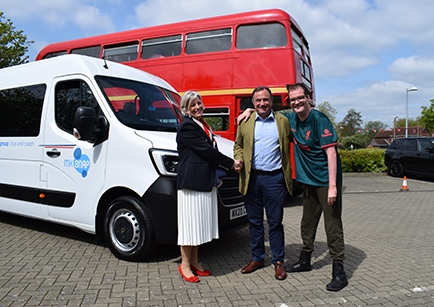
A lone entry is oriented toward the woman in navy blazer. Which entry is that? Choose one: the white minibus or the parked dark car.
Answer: the white minibus

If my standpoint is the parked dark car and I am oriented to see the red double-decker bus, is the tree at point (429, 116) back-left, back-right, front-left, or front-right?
back-right

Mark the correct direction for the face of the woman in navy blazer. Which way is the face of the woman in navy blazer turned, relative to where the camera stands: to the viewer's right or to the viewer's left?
to the viewer's right

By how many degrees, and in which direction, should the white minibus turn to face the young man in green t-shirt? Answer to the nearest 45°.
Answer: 0° — it already faces them

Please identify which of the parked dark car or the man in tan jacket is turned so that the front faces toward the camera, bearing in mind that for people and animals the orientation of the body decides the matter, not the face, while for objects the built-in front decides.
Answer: the man in tan jacket

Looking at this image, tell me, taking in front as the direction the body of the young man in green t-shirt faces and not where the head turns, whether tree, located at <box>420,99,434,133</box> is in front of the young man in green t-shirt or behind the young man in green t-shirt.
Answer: behind

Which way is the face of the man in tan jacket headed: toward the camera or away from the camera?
toward the camera

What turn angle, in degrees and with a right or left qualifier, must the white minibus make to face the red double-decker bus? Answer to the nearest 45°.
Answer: approximately 90° to its left

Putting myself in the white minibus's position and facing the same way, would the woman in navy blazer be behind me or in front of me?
in front

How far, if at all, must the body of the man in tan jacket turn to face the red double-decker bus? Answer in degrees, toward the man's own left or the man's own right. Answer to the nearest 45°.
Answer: approximately 180°

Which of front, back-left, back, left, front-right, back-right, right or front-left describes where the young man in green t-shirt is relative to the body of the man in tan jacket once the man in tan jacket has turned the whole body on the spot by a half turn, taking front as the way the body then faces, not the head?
right

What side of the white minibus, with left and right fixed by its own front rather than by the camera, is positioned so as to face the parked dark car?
left

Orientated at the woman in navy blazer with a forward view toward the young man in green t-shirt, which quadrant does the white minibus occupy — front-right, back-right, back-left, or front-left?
back-left

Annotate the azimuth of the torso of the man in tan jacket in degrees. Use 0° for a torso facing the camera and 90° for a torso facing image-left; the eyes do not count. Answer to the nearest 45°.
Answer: approximately 0°

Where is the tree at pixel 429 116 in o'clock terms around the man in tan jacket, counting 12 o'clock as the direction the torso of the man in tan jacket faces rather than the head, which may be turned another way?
The tree is roughly at 7 o'clock from the man in tan jacket.
